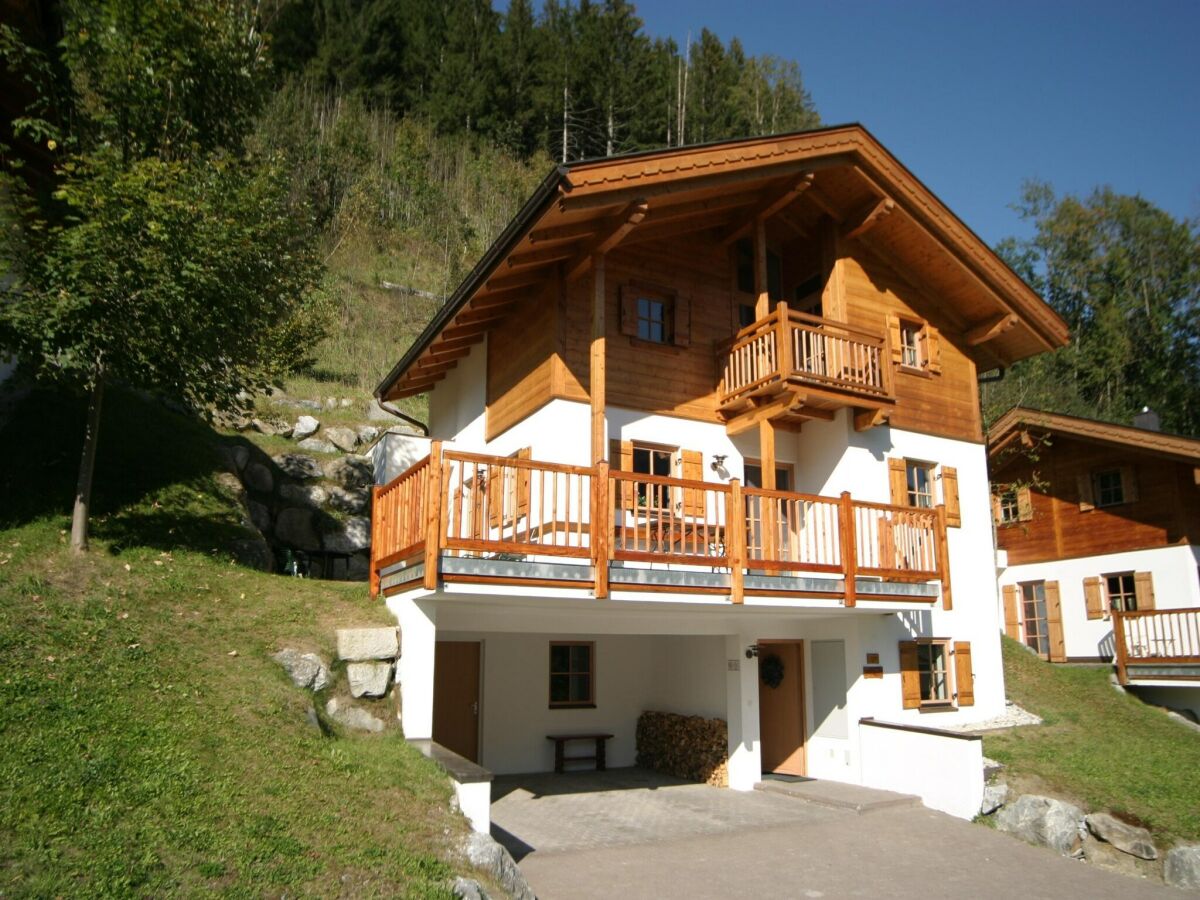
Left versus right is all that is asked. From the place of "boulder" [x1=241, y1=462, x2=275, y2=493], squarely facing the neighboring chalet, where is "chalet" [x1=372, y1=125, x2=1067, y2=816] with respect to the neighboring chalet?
right

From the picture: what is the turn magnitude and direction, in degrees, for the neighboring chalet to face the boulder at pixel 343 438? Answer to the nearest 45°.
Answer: approximately 45° to its right

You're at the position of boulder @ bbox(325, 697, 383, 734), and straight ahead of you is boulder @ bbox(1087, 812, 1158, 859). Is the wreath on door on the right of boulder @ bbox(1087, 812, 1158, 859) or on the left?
left

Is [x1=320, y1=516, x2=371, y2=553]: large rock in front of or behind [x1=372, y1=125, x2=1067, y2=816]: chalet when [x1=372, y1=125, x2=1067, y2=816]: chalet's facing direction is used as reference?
behind

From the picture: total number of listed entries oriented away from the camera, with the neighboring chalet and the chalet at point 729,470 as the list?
0

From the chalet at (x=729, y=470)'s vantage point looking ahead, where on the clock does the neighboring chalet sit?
The neighboring chalet is roughly at 9 o'clock from the chalet.

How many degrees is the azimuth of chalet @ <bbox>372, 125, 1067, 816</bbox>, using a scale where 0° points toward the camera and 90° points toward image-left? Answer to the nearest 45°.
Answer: approximately 315°

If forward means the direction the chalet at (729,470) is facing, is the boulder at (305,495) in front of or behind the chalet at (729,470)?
behind

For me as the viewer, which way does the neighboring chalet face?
facing the viewer and to the left of the viewer

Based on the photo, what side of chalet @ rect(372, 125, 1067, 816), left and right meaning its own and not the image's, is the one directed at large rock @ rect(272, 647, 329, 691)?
right

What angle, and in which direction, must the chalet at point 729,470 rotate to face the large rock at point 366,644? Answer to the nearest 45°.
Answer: approximately 90° to its right
